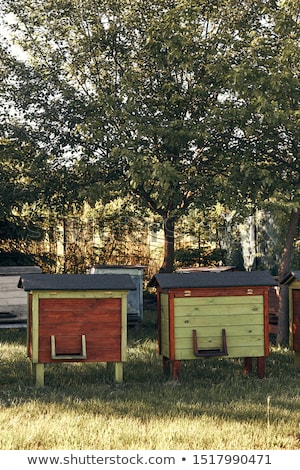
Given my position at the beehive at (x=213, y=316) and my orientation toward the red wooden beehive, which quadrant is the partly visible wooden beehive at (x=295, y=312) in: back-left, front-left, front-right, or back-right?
back-right

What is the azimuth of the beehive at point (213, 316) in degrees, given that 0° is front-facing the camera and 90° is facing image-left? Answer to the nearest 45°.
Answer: approximately 0°

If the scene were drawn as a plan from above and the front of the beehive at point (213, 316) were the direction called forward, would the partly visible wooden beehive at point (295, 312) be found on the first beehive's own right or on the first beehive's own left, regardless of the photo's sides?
on the first beehive's own left

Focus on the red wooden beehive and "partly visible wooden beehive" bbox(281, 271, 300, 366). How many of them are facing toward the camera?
2

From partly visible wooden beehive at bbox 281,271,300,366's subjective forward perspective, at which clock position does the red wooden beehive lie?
The red wooden beehive is roughly at 2 o'clock from the partly visible wooden beehive.

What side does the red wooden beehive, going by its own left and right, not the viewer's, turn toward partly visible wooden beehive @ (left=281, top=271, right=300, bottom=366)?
left

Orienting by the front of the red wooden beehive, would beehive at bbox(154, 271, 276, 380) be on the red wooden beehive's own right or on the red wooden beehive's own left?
on the red wooden beehive's own left

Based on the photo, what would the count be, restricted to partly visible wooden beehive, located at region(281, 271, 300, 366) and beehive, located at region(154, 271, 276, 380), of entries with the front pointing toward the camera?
2
